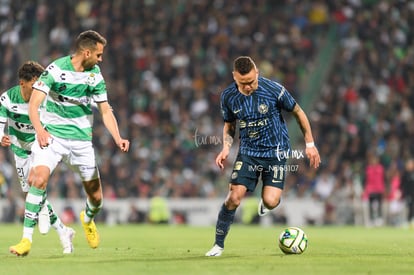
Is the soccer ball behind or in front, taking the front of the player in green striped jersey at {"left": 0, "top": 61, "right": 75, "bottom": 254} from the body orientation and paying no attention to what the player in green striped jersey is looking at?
in front

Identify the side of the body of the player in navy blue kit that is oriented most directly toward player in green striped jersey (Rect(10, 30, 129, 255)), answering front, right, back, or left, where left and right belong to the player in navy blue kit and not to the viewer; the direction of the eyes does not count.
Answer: right

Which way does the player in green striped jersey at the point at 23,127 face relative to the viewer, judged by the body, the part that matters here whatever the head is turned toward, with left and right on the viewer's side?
facing the viewer and to the right of the viewer

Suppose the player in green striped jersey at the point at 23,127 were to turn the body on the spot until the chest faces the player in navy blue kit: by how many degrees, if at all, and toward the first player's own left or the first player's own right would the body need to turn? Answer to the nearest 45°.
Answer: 0° — they already face them

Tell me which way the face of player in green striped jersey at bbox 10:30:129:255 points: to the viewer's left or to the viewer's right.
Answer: to the viewer's right

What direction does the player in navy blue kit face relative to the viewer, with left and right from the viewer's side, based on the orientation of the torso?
facing the viewer

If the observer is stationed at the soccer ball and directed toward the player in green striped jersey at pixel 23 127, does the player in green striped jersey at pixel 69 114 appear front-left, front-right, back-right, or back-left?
front-left

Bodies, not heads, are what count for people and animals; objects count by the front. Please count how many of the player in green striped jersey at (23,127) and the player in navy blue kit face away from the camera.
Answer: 0

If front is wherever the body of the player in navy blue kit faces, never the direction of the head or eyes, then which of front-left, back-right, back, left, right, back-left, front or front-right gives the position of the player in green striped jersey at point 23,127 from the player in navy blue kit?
right
